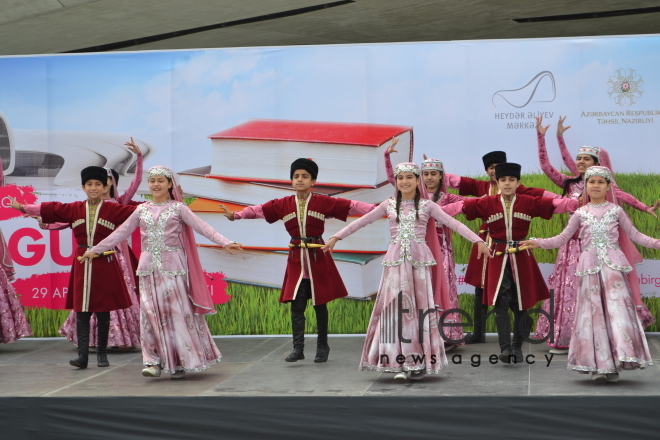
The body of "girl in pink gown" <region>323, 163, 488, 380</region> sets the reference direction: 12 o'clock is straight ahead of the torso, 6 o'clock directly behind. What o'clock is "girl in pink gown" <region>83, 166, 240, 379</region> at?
"girl in pink gown" <region>83, 166, 240, 379</region> is roughly at 3 o'clock from "girl in pink gown" <region>323, 163, 488, 380</region>.

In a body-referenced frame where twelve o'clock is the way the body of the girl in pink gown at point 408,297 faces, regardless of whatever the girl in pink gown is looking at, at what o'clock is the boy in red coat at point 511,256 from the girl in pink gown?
The boy in red coat is roughly at 8 o'clock from the girl in pink gown.

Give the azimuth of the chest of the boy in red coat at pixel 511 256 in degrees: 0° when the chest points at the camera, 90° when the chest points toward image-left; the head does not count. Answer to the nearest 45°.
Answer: approximately 0°

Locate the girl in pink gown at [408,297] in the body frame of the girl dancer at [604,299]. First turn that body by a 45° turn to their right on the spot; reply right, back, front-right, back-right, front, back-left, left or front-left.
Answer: front-right

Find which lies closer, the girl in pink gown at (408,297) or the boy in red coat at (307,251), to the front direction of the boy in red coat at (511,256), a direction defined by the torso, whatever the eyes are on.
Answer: the girl in pink gown

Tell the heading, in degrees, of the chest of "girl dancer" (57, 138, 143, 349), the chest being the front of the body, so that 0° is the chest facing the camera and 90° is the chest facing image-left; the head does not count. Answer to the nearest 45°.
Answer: approximately 45°

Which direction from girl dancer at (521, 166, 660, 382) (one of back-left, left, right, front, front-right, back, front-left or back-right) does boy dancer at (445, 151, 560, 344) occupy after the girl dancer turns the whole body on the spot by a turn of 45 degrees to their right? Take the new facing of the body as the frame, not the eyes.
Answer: right

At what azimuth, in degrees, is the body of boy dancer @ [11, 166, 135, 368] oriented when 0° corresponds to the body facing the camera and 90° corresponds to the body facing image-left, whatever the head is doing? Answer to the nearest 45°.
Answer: approximately 0°

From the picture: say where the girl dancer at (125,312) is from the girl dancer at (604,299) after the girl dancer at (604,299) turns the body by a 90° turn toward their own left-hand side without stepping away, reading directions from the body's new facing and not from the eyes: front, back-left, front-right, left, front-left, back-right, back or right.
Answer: back
